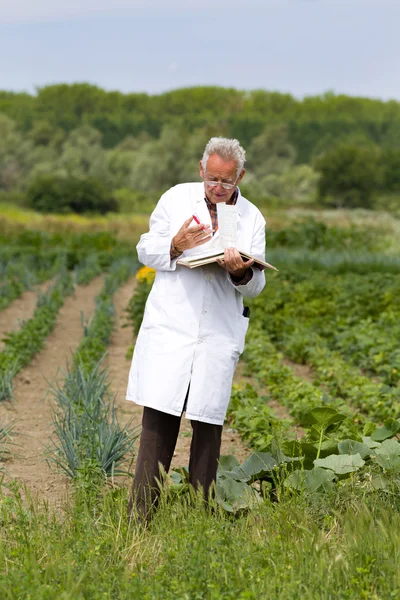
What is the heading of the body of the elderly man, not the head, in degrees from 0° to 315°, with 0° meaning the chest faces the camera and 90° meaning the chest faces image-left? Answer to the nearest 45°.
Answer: approximately 0°

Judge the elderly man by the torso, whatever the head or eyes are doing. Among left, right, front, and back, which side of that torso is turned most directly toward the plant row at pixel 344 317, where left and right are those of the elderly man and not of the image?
back

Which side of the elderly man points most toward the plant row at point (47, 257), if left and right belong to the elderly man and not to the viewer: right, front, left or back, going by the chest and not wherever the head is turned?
back
